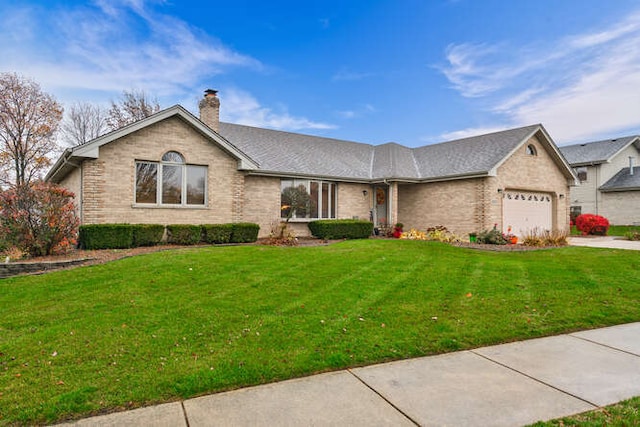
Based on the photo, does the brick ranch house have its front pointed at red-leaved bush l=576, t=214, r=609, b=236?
no

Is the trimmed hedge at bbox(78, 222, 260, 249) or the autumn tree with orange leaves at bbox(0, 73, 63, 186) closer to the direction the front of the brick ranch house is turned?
the trimmed hedge

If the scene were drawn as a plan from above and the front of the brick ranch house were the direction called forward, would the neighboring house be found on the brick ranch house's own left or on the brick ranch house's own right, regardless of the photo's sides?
on the brick ranch house's own left

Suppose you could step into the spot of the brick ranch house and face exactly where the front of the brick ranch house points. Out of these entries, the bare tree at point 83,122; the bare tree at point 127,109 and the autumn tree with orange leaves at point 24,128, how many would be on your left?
0

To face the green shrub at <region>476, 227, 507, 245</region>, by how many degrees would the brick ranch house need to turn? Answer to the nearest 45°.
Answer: approximately 90° to its left

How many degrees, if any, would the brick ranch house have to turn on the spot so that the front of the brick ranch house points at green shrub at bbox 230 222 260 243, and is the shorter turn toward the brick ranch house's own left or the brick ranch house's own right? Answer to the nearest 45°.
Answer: approximately 45° to the brick ranch house's own right

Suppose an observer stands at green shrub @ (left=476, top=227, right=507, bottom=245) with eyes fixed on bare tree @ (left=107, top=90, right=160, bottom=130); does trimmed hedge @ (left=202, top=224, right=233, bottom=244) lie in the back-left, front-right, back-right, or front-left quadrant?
front-left

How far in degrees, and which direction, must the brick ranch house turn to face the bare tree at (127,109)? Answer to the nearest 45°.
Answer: approximately 135° to its right

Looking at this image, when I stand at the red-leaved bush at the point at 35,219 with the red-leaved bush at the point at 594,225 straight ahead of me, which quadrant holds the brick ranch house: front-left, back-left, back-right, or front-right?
front-left

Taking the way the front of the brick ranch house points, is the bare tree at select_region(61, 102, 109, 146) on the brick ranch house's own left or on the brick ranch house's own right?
on the brick ranch house's own right

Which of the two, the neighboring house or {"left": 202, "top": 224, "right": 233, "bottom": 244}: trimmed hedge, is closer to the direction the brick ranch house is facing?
the trimmed hedge

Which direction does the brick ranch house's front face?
toward the camera
